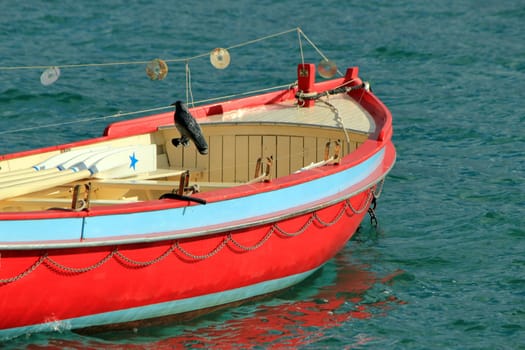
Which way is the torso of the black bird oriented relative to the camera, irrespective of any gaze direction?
to the viewer's left
